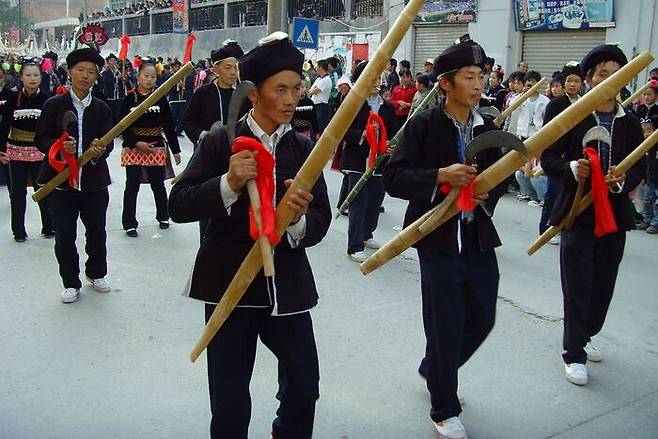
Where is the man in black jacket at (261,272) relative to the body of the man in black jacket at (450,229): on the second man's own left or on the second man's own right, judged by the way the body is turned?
on the second man's own right

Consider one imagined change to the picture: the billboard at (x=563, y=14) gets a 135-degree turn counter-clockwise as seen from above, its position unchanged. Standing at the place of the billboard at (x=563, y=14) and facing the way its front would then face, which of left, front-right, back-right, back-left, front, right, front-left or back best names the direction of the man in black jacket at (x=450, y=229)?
back-right

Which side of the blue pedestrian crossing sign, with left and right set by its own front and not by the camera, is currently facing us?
front

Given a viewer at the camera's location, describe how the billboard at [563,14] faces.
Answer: facing the viewer

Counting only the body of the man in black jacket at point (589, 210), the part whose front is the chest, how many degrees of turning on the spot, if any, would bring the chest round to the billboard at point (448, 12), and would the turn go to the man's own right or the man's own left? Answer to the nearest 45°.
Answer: approximately 180°

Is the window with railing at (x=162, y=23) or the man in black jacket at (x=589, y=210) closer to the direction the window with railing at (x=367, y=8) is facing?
the man in black jacket

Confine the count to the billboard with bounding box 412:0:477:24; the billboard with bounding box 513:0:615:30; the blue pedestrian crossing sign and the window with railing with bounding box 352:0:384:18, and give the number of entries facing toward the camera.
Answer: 4

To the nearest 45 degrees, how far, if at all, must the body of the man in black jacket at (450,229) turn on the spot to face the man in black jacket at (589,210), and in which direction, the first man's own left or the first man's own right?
approximately 90° to the first man's own left

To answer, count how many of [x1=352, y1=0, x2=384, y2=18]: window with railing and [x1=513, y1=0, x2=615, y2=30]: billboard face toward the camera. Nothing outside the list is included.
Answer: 2

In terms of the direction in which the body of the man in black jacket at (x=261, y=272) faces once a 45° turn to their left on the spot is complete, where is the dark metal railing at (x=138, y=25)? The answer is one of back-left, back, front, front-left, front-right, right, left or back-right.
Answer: left

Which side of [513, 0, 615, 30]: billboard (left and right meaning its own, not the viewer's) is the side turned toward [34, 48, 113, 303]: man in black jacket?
front

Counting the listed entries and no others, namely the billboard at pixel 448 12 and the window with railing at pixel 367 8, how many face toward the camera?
2
